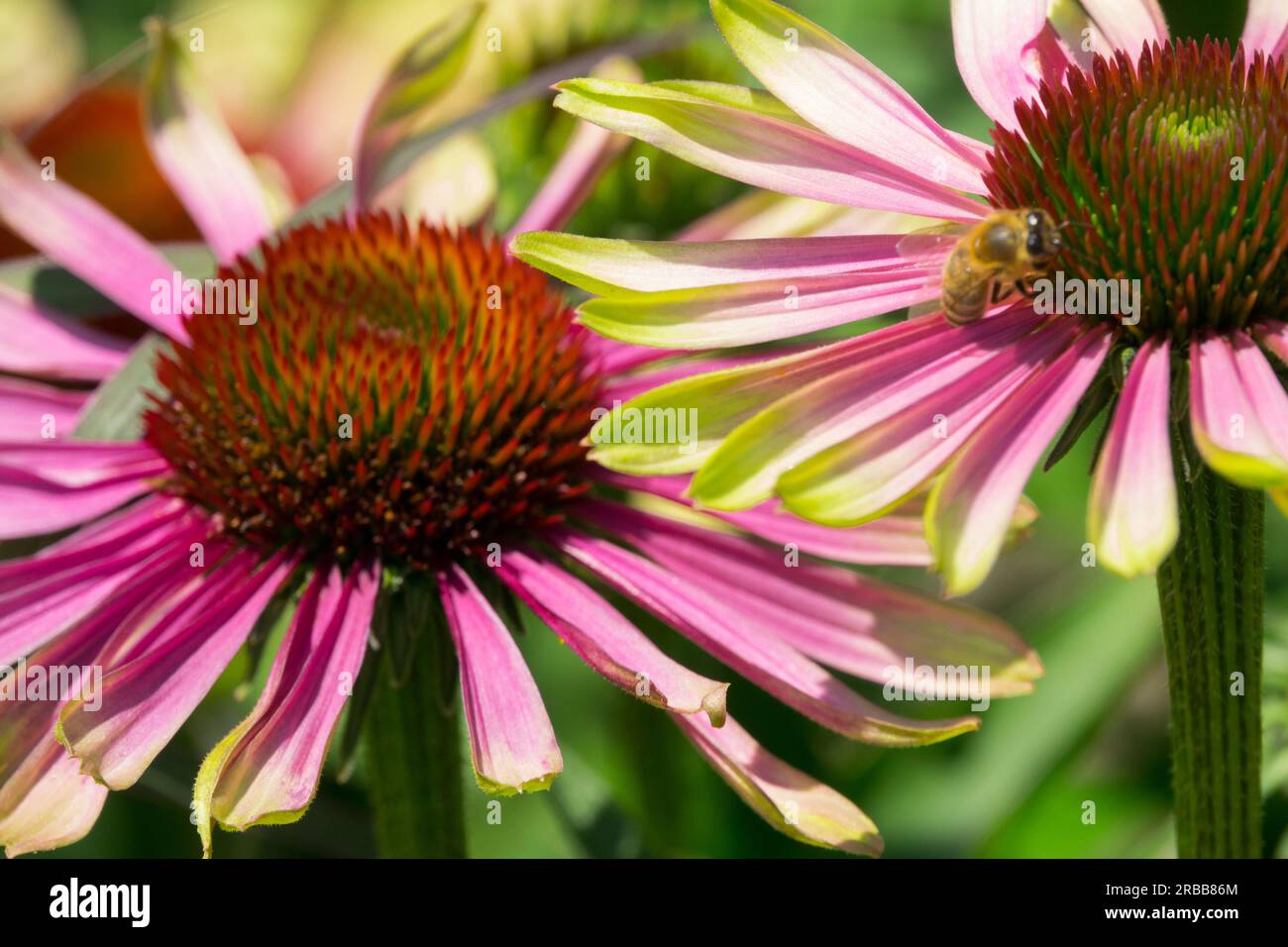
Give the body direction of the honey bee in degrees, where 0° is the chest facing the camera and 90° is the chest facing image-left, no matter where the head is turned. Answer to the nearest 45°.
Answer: approximately 270°
